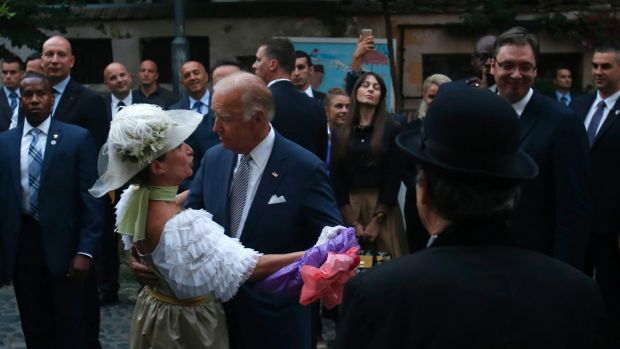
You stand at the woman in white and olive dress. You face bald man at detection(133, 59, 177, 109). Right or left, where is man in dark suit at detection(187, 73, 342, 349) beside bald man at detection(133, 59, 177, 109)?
right

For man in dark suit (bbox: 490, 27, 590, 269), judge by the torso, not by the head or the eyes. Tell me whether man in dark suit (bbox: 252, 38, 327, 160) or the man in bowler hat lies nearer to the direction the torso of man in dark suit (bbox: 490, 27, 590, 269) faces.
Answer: the man in bowler hat

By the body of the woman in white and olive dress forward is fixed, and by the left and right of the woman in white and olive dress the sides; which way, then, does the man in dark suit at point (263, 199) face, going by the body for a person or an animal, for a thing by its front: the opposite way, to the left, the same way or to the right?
the opposite way

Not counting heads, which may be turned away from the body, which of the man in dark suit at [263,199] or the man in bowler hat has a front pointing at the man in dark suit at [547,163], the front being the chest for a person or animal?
the man in bowler hat

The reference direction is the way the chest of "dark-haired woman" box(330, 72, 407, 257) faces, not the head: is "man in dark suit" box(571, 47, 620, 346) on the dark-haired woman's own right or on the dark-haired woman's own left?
on the dark-haired woman's own left

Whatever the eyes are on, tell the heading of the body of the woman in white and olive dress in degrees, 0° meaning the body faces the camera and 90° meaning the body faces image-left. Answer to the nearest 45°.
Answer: approximately 225°

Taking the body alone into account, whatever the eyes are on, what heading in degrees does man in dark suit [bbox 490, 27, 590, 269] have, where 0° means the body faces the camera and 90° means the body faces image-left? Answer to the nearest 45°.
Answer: approximately 45°

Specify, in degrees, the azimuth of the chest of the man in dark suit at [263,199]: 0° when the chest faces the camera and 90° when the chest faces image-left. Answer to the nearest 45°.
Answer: approximately 45°

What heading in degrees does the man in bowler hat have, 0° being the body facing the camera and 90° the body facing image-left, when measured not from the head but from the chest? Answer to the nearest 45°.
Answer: approximately 180°
